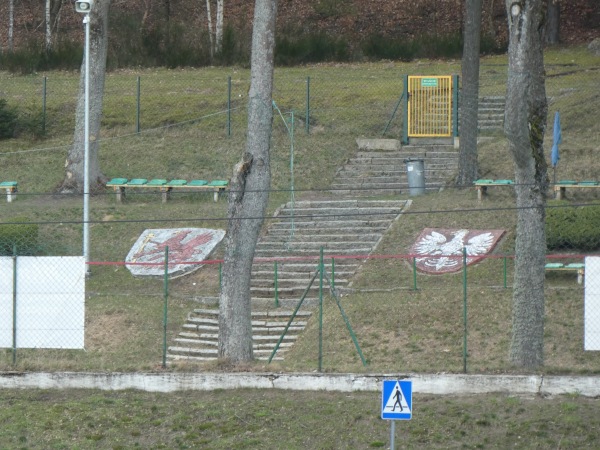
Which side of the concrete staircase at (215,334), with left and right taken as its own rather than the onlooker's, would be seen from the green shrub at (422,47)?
back

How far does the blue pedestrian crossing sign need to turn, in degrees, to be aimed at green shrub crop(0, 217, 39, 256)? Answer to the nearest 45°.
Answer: approximately 135° to its right

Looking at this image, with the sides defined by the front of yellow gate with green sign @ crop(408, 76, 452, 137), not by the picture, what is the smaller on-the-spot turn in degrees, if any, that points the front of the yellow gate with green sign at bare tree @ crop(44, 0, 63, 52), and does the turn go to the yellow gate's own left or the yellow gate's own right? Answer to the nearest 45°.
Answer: approximately 135° to the yellow gate's own right

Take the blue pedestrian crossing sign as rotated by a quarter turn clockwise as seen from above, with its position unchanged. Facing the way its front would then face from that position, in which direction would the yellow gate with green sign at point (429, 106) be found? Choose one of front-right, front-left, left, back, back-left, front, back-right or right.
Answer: right

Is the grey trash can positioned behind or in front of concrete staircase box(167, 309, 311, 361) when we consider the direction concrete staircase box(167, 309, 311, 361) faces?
behind

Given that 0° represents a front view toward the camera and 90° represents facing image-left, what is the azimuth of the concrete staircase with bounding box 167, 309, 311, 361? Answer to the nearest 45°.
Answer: approximately 0°

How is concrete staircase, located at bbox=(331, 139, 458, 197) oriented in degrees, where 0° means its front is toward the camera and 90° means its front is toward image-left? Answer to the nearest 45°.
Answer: approximately 0°

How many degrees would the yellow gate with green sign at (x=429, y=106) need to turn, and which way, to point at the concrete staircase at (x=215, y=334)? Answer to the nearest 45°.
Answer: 0° — it already faces it
